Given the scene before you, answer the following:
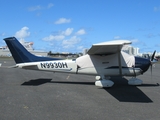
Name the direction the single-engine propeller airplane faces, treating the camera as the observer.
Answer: facing to the right of the viewer
